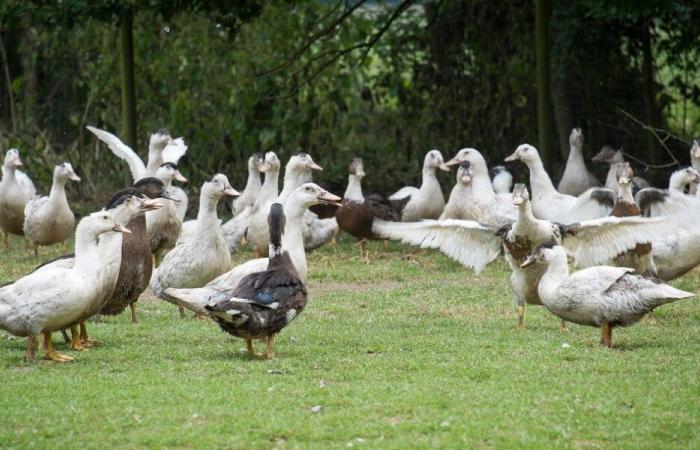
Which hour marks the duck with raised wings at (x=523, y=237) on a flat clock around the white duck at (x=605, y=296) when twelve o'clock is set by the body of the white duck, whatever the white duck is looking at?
The duck with raised wings is roughly at 2 o'clock from the white duck.

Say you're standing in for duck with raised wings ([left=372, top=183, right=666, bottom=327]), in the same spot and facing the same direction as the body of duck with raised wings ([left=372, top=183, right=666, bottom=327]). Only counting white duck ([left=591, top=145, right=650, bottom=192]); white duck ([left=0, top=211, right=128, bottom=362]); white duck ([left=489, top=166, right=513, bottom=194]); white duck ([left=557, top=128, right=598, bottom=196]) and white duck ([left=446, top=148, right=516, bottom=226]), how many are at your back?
4

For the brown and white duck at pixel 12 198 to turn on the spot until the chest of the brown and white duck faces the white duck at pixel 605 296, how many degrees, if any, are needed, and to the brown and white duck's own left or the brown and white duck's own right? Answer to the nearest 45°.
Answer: approximately 45° to the brown and white duck's own left

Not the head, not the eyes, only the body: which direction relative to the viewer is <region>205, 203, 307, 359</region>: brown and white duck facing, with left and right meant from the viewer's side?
facing away from the viewer and to the right of the viewer

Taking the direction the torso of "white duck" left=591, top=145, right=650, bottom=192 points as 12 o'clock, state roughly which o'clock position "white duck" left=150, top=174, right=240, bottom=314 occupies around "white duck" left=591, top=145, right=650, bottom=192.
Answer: "white duck" left=150, top=174, right=240, bottom=314 is roughly at 10 o'clock from "white duck" left=591, top=145, right=650, bottom=192.

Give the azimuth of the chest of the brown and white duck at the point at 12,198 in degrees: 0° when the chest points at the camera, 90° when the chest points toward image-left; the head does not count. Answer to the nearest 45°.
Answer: approximately 0°

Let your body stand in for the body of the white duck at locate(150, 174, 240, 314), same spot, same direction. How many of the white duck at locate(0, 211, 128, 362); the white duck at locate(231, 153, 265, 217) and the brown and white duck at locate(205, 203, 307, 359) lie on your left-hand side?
1

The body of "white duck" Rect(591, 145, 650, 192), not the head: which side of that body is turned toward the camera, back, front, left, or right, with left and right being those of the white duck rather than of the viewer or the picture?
left

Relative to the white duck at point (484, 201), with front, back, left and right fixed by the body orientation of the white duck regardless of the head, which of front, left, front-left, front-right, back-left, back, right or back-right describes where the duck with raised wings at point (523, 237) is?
left

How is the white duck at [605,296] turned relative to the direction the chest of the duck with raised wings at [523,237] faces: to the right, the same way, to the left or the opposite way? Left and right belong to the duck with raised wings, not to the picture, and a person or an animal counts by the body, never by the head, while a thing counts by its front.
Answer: to the right

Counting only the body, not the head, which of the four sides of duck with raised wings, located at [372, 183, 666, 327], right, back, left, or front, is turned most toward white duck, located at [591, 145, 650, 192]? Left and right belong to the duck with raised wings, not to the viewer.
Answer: back

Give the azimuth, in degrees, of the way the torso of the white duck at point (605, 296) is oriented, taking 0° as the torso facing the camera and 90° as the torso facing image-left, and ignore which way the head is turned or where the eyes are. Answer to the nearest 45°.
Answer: approximately 90°

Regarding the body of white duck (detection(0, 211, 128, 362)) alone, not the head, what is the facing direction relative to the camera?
to the viewer's right

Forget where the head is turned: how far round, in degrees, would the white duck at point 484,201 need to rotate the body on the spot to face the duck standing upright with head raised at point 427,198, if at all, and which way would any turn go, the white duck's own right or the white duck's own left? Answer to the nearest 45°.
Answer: approximately 45° to the white duck's own right
